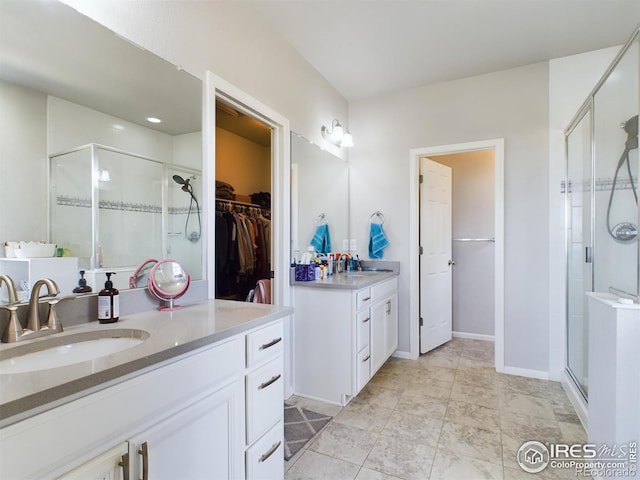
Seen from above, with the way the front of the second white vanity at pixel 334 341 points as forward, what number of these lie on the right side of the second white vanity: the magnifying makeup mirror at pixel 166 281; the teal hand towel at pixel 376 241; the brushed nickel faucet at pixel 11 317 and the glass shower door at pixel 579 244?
2

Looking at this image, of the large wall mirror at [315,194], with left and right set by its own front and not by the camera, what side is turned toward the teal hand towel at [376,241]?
left

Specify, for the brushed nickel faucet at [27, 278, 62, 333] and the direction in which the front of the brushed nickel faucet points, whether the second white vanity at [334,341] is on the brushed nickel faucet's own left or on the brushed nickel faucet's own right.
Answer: on the brushed nickel faucet's own left

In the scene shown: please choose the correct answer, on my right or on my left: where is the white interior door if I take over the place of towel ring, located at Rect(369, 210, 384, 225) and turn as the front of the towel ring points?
on my left

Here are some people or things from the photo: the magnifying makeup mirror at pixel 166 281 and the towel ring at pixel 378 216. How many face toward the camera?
2

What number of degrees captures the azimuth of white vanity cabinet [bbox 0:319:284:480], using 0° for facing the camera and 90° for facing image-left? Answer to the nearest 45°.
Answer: approximately 315°

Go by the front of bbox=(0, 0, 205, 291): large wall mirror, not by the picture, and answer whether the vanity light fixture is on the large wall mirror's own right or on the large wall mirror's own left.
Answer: on the large wall mirror's own left

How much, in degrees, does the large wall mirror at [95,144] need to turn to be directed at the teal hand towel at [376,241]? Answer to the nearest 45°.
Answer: approximately 45° to its left

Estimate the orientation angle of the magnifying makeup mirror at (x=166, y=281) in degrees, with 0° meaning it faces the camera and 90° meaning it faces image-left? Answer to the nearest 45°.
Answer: approximately 0°

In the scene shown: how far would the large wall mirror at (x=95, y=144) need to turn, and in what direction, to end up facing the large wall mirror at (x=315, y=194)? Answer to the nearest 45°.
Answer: approximately 90° to its left

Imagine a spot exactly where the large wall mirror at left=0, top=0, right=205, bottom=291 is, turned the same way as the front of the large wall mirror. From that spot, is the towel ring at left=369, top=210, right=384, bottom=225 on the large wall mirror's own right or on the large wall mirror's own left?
on the large wall mirror's own left

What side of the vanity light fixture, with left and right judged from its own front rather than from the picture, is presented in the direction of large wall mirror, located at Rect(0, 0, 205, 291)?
right
